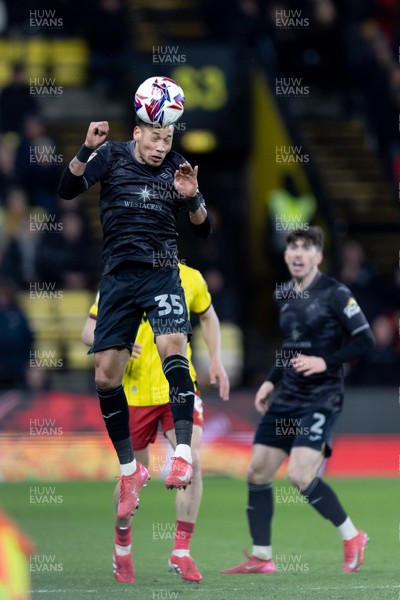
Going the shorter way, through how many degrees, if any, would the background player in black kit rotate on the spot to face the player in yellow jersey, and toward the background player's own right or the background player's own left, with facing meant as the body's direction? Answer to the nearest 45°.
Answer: approximately 45° to the background player's own right

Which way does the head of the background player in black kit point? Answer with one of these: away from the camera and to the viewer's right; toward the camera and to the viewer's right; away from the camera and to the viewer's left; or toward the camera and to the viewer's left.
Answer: toward the camera and to the viewer's left

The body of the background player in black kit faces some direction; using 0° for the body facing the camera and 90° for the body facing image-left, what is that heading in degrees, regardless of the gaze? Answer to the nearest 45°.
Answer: approximately 45°
